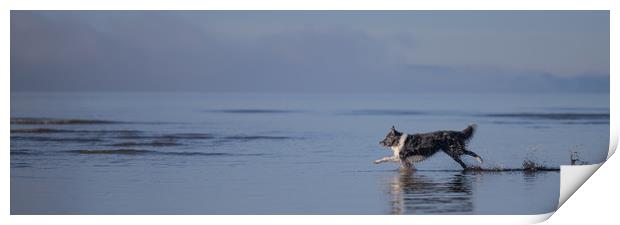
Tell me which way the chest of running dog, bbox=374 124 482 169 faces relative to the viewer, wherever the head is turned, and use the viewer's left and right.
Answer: facing to the left of the viewer

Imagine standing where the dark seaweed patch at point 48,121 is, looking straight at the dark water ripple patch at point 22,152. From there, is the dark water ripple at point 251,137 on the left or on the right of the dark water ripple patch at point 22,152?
left
